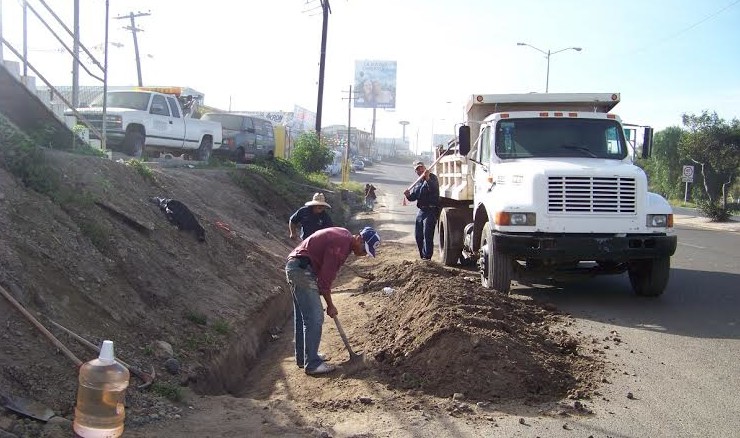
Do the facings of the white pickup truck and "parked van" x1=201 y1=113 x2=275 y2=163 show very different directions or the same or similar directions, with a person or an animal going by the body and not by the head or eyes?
same or similar directions

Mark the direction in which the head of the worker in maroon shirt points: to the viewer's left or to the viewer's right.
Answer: to the viewer's right

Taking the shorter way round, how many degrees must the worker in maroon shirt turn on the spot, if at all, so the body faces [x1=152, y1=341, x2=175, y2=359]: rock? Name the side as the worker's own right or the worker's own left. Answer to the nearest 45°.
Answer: approximately 180°

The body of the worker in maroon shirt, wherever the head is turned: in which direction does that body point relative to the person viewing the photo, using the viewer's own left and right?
facing to the right of the viewer

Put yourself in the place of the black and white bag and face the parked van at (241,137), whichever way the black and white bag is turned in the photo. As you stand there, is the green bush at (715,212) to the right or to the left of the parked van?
right

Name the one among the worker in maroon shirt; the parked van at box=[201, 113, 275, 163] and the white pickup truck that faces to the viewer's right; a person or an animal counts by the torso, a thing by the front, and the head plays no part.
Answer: the worker in maroon shirt

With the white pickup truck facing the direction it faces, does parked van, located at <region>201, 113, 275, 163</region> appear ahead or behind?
behind

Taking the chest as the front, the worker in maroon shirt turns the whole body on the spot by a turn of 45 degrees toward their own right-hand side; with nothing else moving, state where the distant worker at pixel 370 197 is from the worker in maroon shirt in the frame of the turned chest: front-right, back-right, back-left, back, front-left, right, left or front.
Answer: back-left

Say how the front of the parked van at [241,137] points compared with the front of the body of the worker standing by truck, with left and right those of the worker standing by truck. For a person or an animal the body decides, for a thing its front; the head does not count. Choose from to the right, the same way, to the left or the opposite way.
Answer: the same way

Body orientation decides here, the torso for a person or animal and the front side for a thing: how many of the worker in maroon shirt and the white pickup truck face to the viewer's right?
1

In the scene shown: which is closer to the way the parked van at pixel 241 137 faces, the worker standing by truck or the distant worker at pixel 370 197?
the worker standing by truck

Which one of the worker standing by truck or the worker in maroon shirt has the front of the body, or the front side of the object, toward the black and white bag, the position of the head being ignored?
the worker standing by truck

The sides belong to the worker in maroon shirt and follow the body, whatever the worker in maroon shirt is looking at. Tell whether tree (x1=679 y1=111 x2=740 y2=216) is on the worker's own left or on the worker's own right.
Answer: on the worker's own left

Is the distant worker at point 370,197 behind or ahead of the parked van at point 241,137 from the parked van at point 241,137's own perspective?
behind
